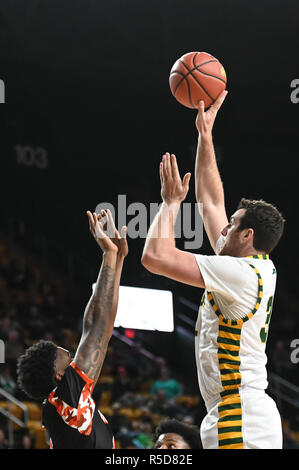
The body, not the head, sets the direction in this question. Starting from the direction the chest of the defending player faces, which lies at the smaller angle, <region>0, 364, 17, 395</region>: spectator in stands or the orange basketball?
the orange basketball

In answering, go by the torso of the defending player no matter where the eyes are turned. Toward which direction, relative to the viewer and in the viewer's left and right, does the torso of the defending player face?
facing to the right of the viewer

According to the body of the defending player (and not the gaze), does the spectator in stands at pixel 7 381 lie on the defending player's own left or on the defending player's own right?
on the defending player's own left

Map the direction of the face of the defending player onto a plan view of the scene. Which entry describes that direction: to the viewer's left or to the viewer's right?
to the viewer's right
